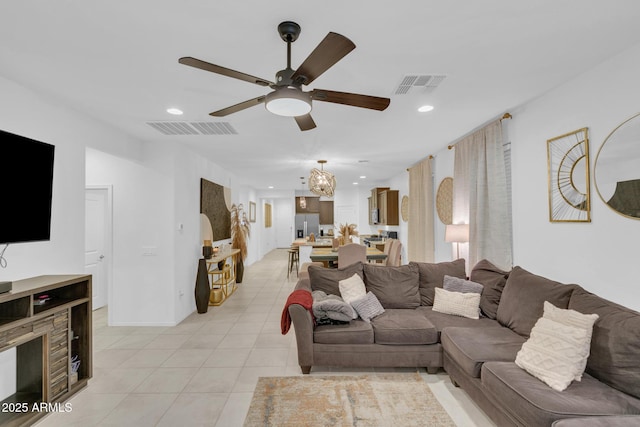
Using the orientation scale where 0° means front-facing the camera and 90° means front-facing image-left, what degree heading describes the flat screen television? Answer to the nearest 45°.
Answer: approximately 315°

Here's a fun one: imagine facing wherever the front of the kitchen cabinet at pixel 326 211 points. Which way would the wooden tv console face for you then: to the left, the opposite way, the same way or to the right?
to the left

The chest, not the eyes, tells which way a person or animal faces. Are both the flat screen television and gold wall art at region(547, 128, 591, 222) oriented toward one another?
yes

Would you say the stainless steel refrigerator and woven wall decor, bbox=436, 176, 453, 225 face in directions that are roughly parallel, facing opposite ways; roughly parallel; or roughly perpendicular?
roughly perpendicular

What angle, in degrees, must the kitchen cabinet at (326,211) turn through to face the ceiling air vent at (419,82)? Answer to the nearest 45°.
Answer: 0° — it already faces it

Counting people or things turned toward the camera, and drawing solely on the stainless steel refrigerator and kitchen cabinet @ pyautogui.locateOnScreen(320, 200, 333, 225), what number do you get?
2

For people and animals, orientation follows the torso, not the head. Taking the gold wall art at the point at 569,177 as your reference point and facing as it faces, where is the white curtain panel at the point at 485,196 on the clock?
The white curtain panel is roughly at 3 o'clock from the gold wall art.

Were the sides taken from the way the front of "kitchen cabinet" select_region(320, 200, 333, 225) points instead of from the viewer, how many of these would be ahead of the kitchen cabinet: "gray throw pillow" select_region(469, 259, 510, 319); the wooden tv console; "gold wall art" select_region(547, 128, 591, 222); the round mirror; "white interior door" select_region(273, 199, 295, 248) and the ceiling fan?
5

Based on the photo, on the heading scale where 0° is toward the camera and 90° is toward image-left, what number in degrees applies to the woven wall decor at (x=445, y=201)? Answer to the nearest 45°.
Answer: approximately 45°

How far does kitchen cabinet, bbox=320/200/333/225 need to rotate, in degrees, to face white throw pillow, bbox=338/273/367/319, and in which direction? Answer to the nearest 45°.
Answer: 0° — it already faces it

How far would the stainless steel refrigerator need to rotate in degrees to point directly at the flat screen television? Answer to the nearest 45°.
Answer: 0° — it already faces it

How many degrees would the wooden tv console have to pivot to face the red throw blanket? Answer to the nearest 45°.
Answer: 0° — it already faces it
